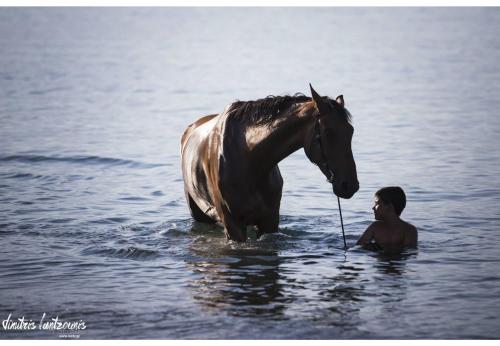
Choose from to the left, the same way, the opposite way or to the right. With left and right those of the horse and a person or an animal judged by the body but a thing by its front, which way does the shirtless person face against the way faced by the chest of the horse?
the opposite way

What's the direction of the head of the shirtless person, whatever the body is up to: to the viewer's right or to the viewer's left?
to the viewer's left

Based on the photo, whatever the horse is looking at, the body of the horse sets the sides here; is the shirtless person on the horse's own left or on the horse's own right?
on the horse's own left

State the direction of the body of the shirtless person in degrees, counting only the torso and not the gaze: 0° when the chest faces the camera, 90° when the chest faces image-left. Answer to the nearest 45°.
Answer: approximately 135°

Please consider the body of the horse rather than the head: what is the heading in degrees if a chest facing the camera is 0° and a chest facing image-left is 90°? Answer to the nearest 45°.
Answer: approximately 315°
